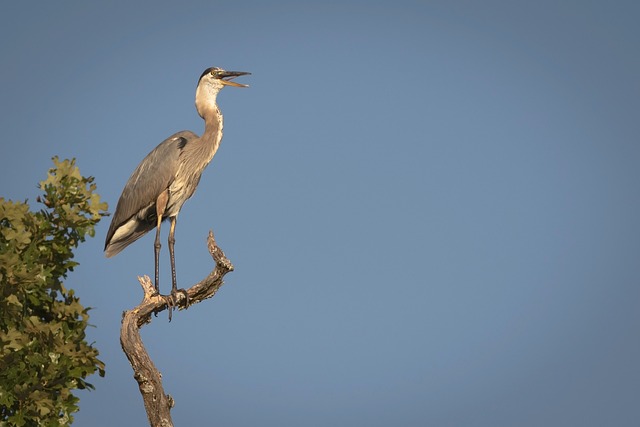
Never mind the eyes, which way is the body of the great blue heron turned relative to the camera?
to the viewer's right
